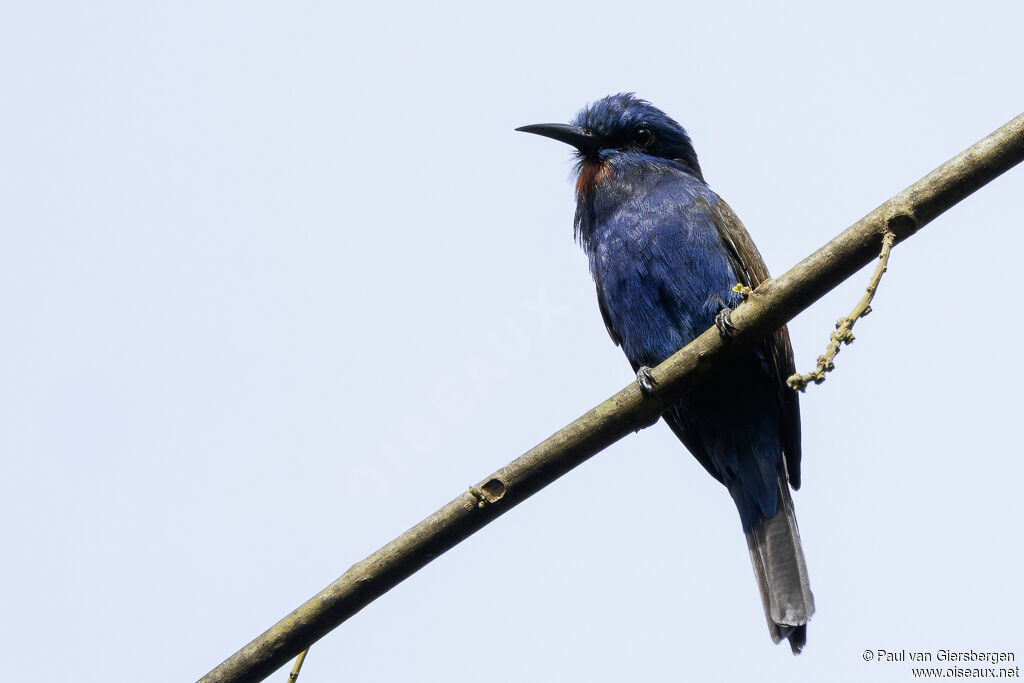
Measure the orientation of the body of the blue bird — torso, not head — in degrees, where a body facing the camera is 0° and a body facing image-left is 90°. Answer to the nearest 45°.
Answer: approximately 45°
